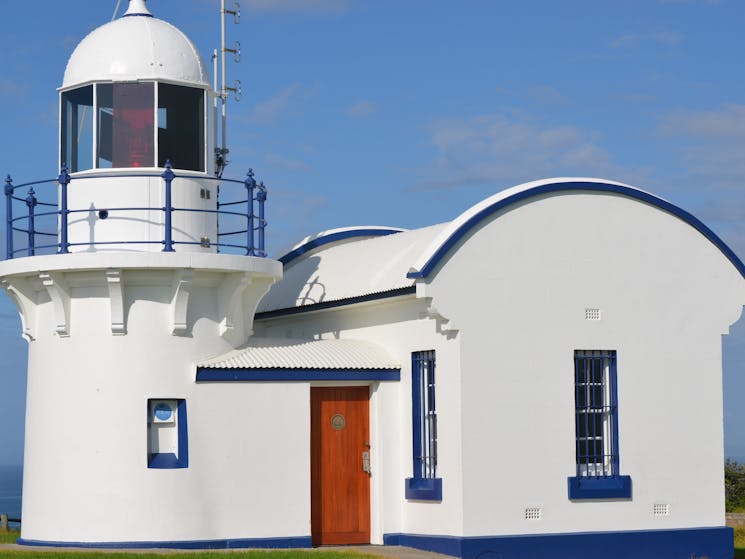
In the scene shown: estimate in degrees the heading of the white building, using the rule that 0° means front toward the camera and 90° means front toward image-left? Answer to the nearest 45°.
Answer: approximately 0°
